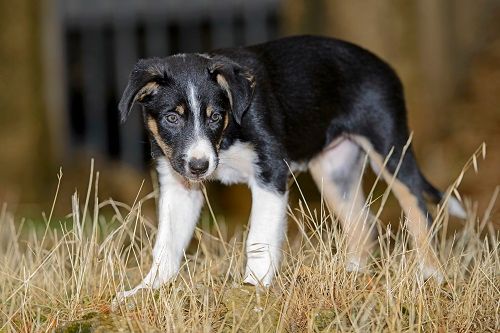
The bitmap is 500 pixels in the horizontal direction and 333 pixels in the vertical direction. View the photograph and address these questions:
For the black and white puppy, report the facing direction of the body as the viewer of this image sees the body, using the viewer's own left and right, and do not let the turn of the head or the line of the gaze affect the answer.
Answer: facing the viewer and to the left of the viewer

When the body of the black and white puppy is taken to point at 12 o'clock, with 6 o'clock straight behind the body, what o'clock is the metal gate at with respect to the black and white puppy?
The metal gate is roughly at 4 o'clock from the black and white puppy.

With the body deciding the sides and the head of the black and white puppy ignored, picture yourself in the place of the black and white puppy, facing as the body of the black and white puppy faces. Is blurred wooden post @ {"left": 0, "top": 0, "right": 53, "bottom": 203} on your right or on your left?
on your right
